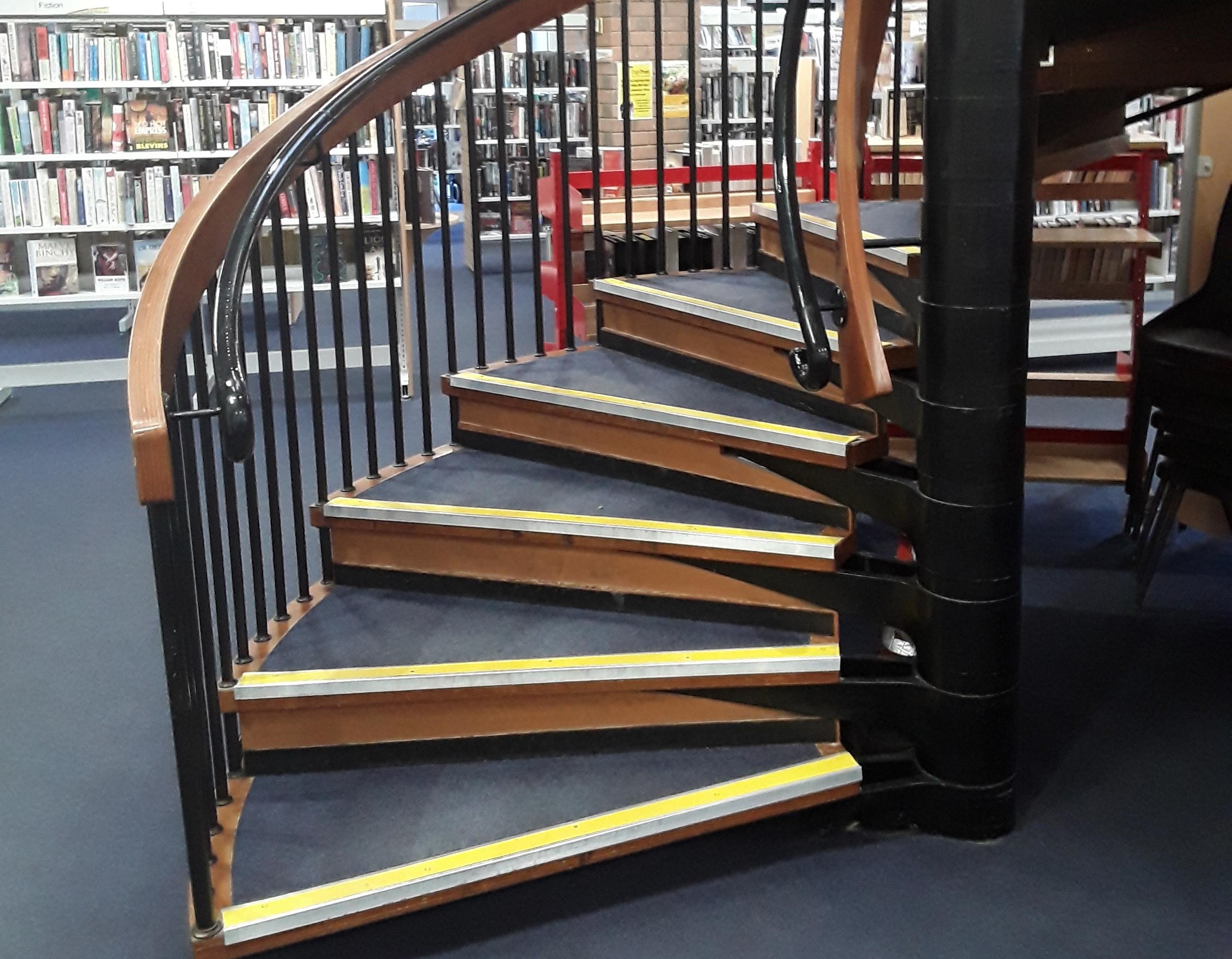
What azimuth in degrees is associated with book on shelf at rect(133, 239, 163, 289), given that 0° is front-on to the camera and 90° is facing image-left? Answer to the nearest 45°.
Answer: approximately 0°

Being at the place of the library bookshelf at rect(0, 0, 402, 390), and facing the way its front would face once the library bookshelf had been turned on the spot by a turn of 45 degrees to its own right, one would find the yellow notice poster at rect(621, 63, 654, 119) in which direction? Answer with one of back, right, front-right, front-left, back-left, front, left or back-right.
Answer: back-left

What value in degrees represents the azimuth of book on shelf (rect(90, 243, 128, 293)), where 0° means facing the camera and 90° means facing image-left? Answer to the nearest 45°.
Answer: approximately 0°

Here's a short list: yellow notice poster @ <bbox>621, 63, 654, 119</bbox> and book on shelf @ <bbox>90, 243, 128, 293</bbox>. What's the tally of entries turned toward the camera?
2
